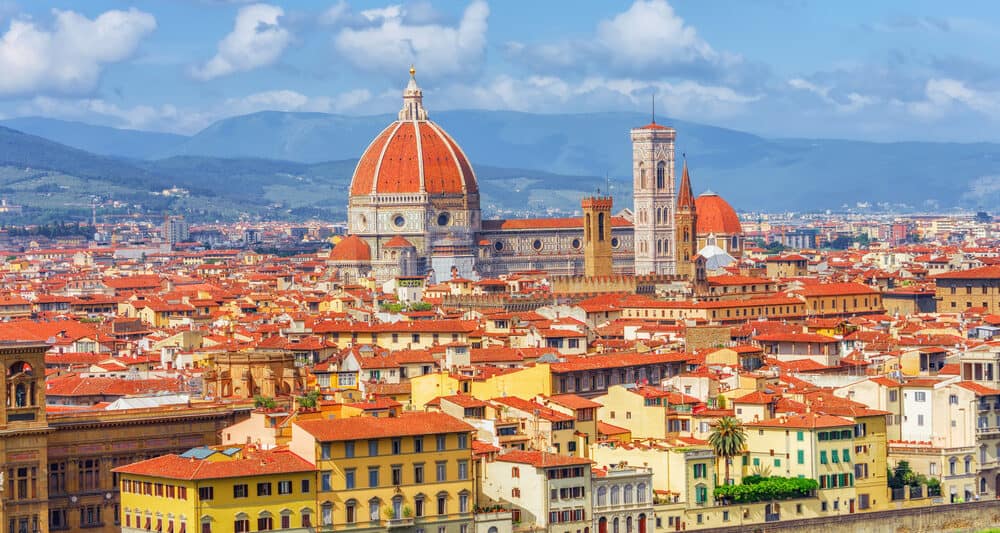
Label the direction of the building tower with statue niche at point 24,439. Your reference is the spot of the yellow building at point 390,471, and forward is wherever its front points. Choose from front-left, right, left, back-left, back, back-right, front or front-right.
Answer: right

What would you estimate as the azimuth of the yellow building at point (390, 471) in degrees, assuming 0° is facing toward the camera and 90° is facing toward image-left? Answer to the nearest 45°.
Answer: approximately 0°

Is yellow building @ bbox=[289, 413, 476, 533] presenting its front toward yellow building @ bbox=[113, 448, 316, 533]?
no

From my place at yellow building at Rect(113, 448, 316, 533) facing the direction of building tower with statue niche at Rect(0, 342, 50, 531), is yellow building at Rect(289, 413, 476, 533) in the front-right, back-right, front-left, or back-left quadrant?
back-right

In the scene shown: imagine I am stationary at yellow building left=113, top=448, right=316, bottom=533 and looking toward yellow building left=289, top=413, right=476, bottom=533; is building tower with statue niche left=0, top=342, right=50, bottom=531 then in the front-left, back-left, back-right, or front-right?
back-left
